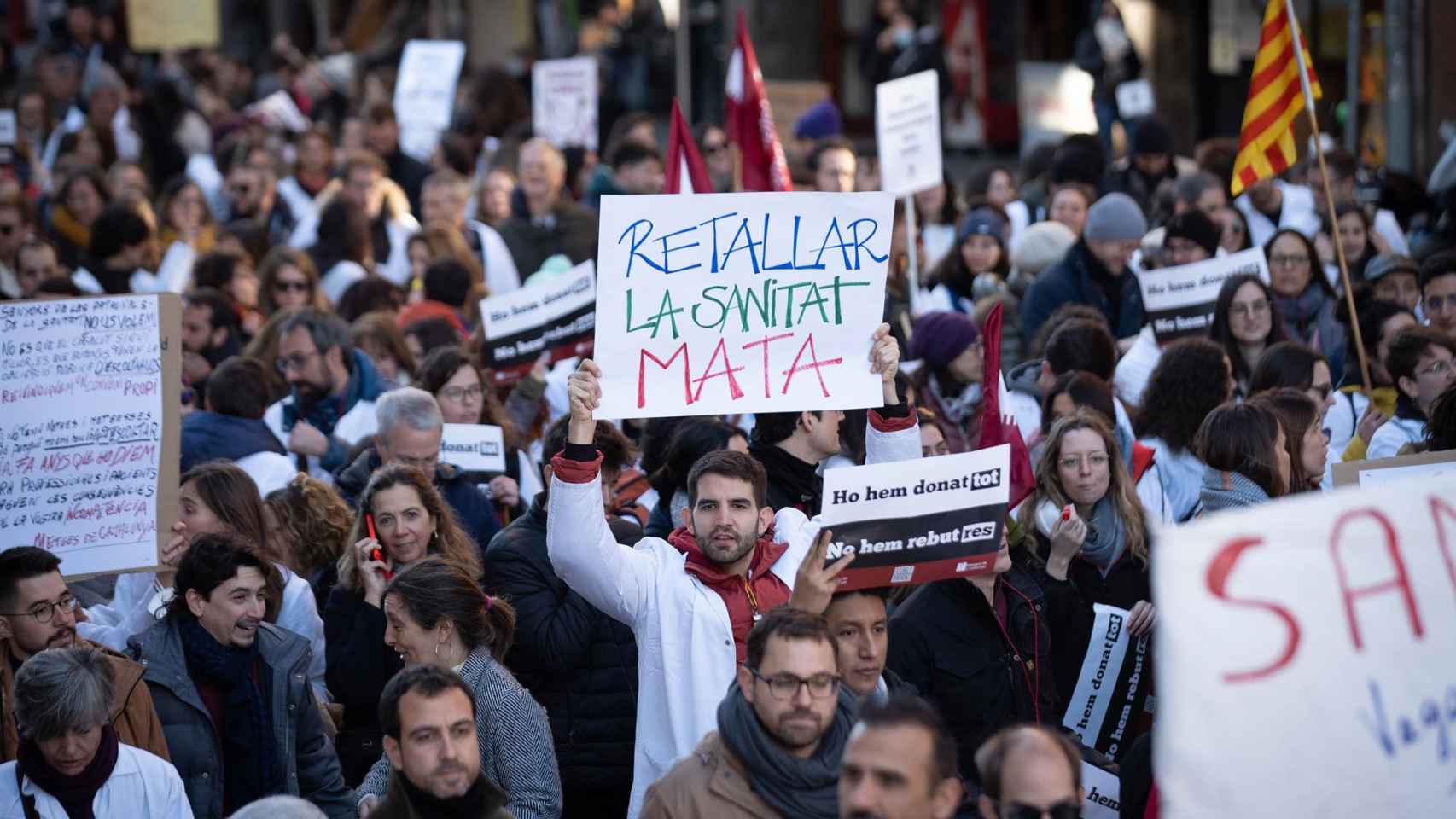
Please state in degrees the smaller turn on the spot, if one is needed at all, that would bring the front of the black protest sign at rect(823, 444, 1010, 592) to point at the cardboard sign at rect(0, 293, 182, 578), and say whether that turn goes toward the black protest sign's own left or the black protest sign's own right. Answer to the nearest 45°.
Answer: approximately 90° to the black protest sign's own right

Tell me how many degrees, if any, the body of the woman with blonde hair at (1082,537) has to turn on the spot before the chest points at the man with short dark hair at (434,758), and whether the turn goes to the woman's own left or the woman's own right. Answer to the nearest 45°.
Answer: approximately 45° to the woman's own right

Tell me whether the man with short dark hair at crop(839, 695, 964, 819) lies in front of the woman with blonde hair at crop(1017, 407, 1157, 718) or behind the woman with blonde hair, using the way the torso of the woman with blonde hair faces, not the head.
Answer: in front

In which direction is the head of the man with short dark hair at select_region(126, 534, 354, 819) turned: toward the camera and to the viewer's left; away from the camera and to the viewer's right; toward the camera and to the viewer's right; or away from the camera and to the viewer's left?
toward the camera and to the viewer's right

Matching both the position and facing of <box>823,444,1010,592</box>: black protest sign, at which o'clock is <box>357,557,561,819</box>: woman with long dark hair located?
The woman with long dark hair is roughly at 3 o'clock from the black protest sign.

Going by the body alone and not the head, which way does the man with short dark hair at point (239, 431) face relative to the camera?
away from the camera

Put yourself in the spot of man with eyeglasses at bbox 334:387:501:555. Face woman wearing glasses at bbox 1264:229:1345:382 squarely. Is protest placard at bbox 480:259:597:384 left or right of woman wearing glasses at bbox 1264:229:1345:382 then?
left

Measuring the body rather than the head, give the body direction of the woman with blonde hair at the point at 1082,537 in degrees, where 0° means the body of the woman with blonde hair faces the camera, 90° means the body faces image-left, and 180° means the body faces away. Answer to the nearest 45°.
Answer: approximately 0°

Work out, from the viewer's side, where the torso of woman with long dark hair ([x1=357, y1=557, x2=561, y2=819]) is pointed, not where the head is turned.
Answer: to the viewer's left

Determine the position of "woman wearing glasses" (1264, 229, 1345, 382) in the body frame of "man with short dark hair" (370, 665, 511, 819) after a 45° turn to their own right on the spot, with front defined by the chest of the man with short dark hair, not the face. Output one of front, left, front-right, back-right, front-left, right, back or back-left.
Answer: back-left

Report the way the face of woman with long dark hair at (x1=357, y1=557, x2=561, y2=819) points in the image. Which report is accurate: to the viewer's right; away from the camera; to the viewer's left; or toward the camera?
to the viewer's left

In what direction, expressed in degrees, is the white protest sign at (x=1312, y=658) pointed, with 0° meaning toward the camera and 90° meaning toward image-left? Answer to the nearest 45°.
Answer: approximately 0°

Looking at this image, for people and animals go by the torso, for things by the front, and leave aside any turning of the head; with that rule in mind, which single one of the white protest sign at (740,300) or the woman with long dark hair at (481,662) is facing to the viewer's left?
the woman with long dark hair
